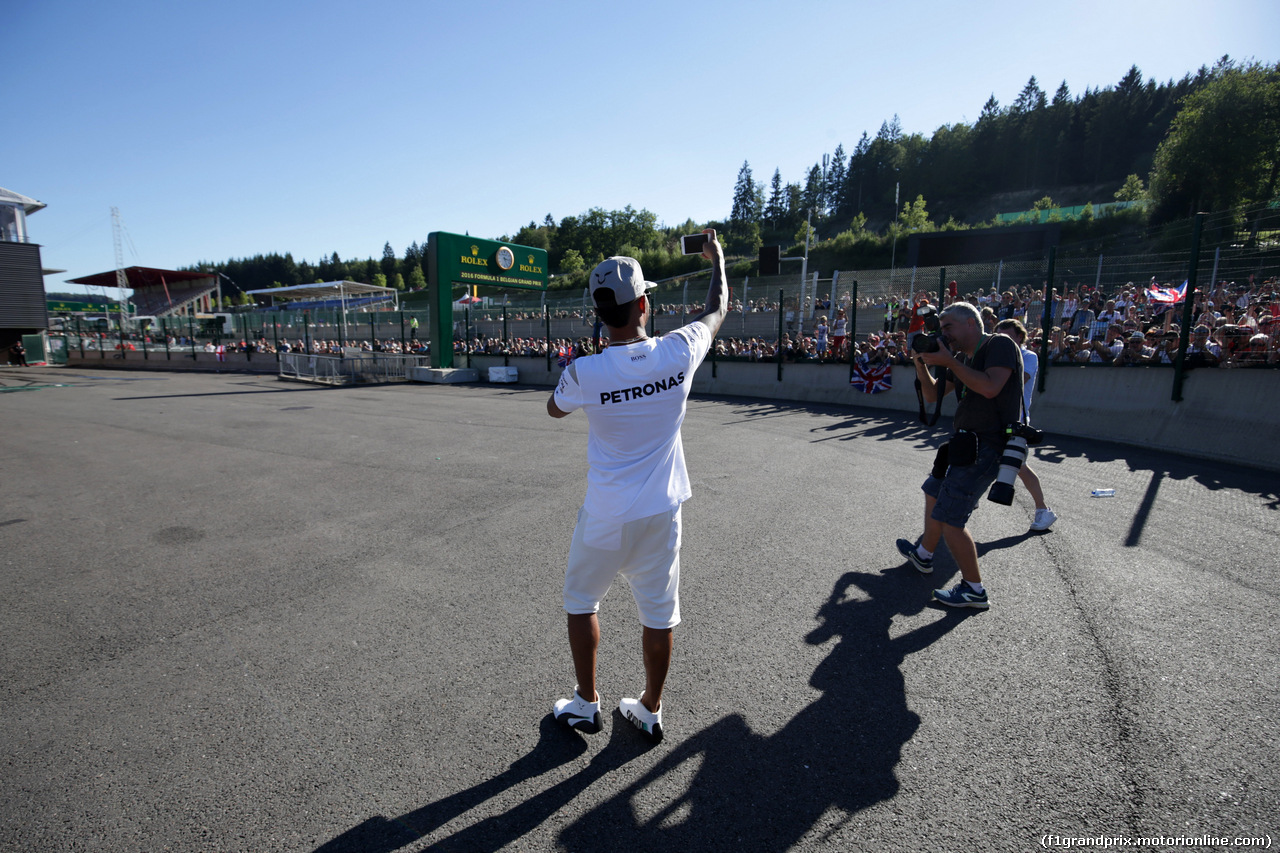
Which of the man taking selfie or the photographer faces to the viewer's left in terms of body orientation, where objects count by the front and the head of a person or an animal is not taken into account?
the photographer

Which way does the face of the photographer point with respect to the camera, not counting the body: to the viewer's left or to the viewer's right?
to the viewer's left

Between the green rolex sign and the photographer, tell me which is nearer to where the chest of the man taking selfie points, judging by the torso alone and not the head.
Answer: the green rolex sign

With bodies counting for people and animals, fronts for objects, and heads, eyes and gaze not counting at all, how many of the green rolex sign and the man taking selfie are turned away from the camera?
1

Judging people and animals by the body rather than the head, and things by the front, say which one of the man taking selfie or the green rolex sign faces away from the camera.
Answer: the man taking selfie

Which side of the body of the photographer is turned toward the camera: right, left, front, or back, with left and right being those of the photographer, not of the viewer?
left

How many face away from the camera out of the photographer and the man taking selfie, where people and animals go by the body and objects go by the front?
1

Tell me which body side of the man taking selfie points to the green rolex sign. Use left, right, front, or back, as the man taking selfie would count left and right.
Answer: front

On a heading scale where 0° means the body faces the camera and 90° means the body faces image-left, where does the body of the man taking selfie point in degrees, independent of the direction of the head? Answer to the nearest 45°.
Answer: approximately 180°

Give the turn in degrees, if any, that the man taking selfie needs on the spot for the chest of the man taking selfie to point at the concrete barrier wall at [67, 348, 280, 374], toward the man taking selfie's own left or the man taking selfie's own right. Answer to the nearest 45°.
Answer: approximately 45° to the man taking selfie's own left

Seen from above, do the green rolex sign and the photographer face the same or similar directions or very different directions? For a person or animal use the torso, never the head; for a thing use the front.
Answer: very different directions

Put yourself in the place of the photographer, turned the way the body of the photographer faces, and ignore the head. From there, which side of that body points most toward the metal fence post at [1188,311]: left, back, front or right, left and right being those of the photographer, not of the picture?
right

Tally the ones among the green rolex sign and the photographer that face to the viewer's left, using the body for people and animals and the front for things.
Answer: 1
